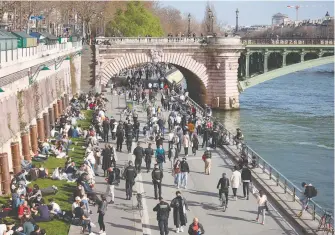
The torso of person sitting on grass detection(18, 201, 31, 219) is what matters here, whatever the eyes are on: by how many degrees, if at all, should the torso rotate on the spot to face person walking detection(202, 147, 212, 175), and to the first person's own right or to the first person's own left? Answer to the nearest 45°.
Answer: approximately 45° to the first person's own left

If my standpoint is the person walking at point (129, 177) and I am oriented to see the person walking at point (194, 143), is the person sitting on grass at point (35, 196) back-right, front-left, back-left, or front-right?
back-left

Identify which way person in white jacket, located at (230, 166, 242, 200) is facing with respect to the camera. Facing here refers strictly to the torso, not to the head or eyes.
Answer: away from the camera
